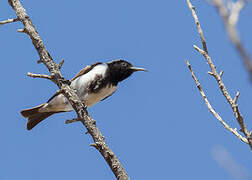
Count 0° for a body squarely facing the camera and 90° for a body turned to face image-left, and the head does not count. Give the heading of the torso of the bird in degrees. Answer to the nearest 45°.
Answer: approximately 270°
